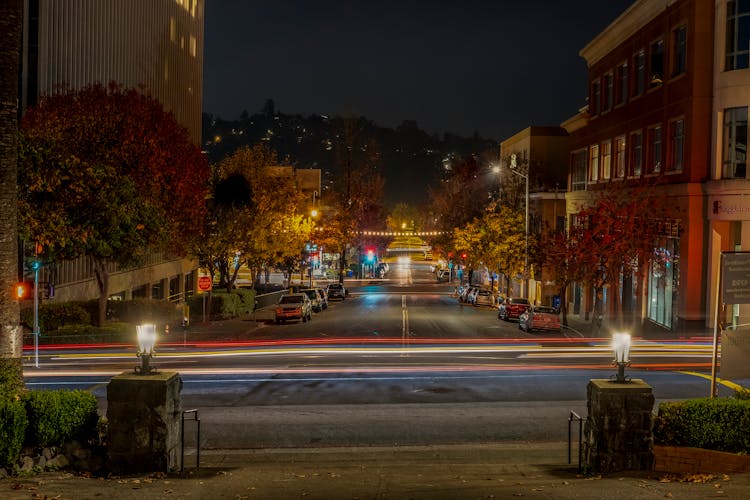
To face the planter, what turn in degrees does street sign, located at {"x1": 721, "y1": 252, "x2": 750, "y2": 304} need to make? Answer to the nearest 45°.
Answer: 0° — it already faces it

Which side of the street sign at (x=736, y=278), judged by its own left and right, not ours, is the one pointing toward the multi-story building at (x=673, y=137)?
back

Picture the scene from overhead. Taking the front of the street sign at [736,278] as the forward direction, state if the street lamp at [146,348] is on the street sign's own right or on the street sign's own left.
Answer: on the street sign's own right

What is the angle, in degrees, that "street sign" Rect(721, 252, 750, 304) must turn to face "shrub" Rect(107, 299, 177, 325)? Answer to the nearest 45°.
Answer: approximately 135° to its right

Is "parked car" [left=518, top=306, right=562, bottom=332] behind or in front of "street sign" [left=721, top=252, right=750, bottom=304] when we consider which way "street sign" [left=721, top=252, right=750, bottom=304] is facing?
behind

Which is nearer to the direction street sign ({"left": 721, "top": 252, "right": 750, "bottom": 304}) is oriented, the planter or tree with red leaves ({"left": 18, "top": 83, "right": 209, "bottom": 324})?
the planter

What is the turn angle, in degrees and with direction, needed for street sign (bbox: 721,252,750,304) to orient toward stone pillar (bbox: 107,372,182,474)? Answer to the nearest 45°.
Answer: approximately 45° to its right

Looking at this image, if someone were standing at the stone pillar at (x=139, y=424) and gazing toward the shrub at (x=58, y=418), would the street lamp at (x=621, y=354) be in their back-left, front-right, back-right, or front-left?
back-right

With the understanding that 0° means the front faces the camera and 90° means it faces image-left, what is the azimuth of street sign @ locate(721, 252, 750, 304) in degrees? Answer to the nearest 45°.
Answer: approximately 0°

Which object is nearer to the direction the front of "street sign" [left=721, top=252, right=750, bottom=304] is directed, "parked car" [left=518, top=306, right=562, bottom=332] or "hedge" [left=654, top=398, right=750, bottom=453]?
the hedge

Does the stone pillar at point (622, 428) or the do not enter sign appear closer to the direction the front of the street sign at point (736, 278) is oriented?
the stone pillar
